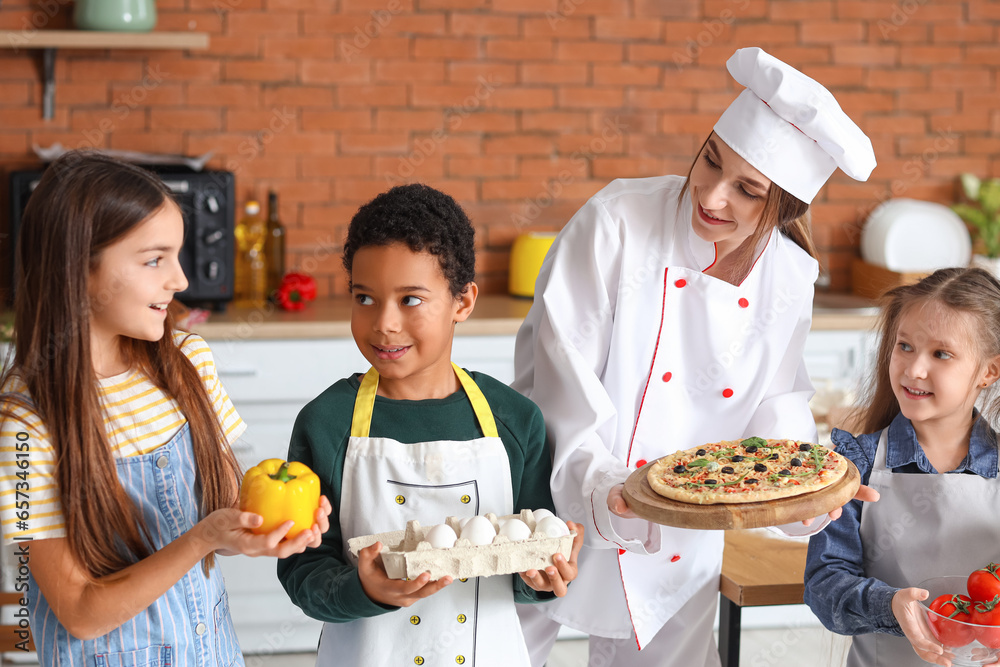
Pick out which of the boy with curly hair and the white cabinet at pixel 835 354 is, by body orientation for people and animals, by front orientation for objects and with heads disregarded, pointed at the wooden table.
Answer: the white cabinet

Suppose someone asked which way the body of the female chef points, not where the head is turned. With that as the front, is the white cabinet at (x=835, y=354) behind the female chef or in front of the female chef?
behind

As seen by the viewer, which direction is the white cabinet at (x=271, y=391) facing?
toward the camera

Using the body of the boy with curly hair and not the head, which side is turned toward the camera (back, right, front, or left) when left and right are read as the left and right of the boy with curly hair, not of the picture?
front

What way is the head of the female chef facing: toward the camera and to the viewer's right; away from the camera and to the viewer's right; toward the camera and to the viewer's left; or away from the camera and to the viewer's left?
toward the camera and to the viewer's left

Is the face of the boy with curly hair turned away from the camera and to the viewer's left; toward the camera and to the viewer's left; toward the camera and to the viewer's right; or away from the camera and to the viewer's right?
toward the camera and to the viewer's left

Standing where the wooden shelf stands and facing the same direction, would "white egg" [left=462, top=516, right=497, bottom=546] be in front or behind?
in front

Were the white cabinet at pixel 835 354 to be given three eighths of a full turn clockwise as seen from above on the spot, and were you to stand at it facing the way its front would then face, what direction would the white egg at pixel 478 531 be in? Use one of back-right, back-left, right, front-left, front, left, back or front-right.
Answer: back-left

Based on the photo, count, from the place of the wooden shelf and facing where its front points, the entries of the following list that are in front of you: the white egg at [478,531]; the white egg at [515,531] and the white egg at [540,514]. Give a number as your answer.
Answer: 3

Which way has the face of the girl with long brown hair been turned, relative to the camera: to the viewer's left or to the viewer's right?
to the viewer's right

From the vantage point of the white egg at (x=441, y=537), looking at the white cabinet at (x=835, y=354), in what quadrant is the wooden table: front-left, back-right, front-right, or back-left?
front-right

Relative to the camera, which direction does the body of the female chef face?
toward the camera

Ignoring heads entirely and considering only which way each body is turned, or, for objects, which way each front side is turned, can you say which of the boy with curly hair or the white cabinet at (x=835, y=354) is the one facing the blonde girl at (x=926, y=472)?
the white cabinet

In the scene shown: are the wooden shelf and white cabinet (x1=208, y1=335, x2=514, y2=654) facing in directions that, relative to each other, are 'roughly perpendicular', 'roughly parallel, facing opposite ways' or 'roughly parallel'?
roughly parallel
